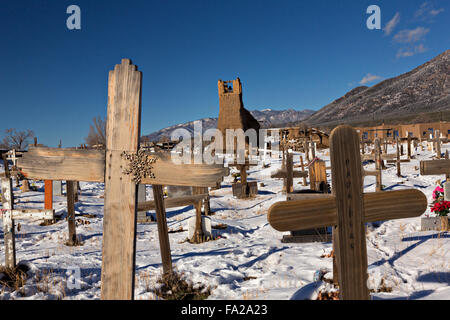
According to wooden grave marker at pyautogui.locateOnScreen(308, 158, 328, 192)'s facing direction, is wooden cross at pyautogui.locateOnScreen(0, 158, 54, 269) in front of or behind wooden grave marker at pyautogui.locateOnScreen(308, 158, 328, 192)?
in front

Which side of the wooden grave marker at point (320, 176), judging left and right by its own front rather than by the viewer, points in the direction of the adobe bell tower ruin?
back

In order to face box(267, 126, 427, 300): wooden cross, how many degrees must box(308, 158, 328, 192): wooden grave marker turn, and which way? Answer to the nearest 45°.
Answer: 0° — it already faces it

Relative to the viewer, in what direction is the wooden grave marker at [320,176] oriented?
toward the camera

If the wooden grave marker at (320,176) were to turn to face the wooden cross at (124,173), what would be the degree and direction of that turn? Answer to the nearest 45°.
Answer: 0° — it already faces it

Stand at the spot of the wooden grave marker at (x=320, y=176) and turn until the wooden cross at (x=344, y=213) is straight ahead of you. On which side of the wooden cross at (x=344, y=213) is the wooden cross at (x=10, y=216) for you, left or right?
right

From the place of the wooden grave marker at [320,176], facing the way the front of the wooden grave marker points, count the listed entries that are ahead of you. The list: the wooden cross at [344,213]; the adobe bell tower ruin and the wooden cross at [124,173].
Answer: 2

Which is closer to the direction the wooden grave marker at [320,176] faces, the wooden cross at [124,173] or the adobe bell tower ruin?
the wooden cross

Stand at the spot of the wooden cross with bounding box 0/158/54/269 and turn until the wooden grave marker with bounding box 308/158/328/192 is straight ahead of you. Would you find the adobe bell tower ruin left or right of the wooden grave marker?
left

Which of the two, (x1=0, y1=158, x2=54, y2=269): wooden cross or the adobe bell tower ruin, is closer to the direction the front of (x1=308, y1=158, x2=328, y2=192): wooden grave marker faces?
the wooden cross

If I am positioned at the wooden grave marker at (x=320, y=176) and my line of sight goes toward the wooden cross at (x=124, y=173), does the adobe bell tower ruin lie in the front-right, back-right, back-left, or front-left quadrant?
back-right
